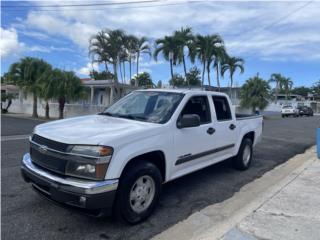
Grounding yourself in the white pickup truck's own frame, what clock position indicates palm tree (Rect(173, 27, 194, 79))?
The palm tree is roughly at 5 o'clock from the white pickup truck.

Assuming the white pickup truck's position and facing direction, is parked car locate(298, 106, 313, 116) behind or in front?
behind

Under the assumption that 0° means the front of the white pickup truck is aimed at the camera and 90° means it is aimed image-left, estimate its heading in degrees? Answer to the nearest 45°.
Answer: approximately 45°

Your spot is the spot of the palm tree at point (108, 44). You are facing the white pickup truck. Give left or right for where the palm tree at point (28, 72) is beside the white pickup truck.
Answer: right

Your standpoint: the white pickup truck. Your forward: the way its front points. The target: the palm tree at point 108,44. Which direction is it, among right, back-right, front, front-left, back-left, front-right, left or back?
back-right

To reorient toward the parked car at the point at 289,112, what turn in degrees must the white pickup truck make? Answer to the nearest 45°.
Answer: approximately 180°

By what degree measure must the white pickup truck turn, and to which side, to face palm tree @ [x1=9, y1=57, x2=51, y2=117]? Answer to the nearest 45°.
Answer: approximately 90° to its right

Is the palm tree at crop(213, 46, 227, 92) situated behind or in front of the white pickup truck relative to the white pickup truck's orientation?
behind

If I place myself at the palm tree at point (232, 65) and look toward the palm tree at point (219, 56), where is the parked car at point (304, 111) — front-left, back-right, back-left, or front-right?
back-left

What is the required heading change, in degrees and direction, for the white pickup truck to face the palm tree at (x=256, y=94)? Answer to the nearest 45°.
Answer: approximately 180°

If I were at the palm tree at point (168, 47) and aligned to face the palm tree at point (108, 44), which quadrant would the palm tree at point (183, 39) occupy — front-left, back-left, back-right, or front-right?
back-right

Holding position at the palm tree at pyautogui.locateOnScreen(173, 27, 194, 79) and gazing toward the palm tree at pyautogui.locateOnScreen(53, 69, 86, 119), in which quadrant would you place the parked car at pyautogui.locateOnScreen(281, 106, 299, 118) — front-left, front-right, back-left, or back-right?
back-left
